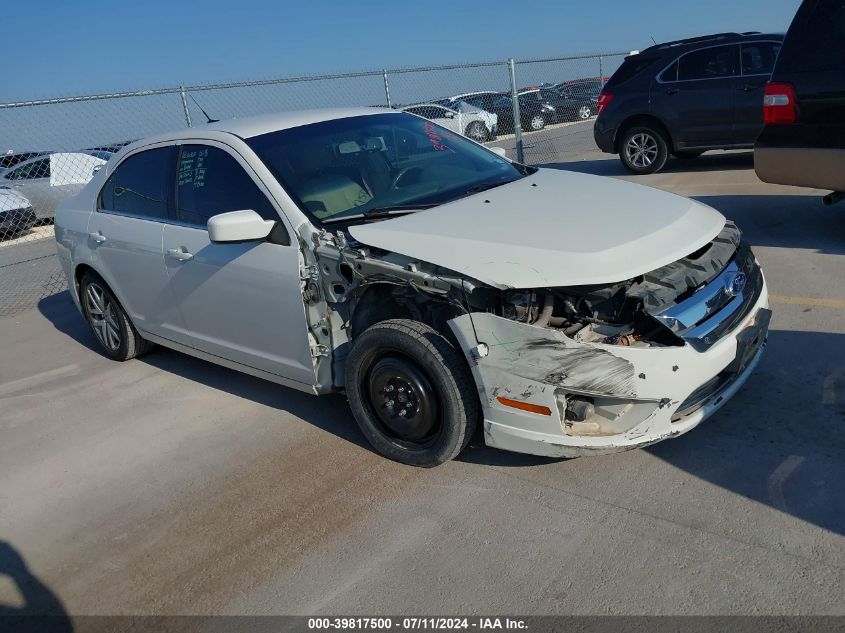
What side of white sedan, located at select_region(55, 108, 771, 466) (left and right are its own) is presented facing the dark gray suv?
left

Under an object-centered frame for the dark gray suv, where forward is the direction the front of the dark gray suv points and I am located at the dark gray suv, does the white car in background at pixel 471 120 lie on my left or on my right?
on my left

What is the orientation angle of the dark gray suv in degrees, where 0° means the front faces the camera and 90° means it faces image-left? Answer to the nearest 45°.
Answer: approximately 270°

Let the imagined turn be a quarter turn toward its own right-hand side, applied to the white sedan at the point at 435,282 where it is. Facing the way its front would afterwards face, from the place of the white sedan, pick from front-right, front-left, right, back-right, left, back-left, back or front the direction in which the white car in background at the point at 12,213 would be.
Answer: right

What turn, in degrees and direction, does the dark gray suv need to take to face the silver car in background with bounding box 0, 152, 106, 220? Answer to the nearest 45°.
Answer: approximately 180°

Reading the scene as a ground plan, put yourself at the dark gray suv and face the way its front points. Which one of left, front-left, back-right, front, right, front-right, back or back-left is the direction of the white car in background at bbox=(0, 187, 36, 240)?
back
